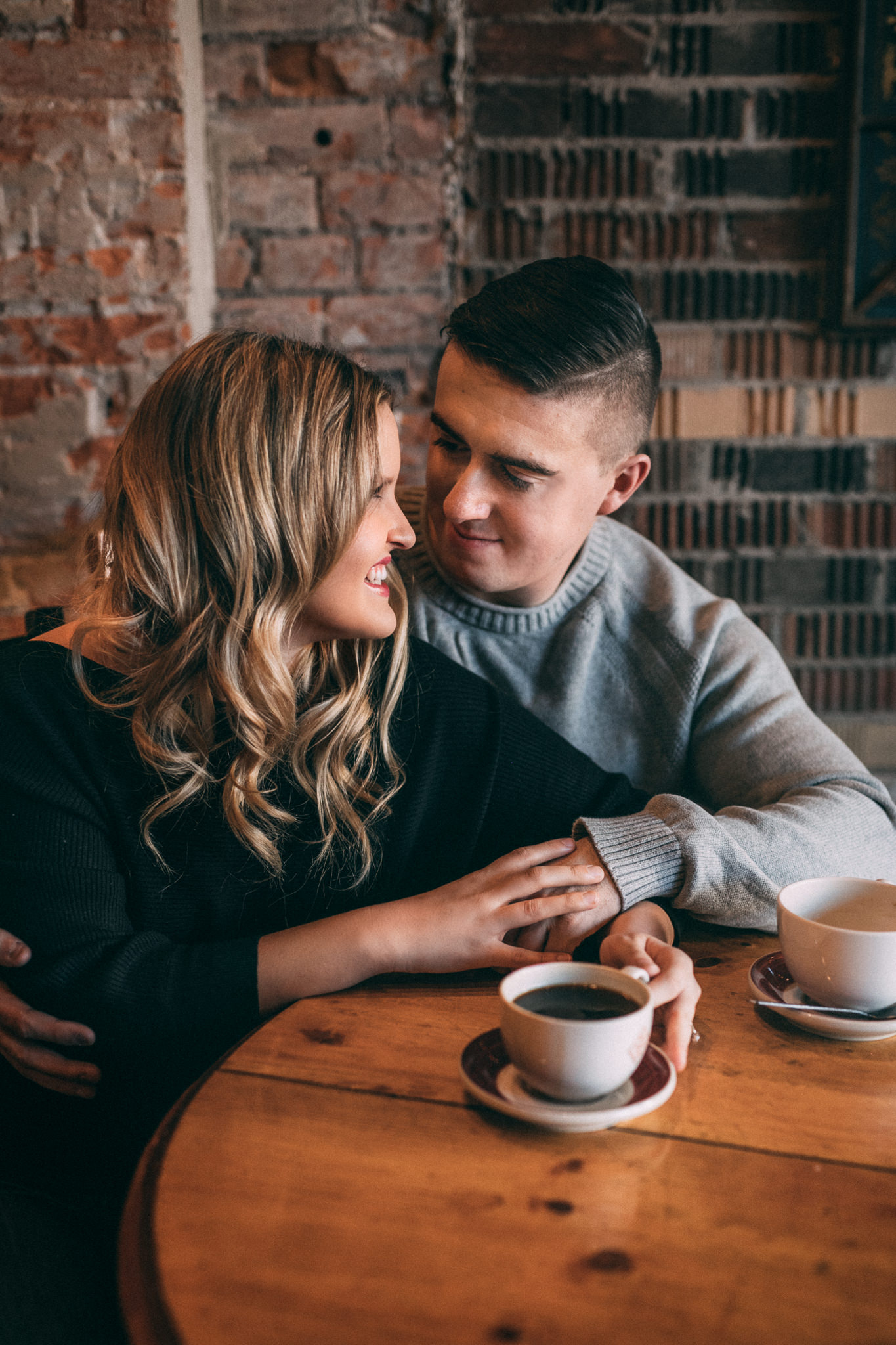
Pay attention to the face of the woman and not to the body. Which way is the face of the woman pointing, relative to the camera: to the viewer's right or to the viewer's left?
to the viewer's right

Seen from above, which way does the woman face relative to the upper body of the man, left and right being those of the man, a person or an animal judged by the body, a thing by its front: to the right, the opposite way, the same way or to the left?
to the left

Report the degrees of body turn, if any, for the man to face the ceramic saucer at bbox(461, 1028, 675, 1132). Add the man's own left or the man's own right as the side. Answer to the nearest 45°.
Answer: approximately 45° to the man's own left

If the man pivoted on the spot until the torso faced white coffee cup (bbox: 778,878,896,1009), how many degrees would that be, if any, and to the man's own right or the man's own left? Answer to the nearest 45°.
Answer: approximately 45° to the man's own left

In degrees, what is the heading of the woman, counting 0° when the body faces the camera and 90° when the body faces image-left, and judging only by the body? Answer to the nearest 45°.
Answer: approximately 315°

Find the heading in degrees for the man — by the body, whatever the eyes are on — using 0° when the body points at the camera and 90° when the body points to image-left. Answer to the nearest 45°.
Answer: approximately 45°
